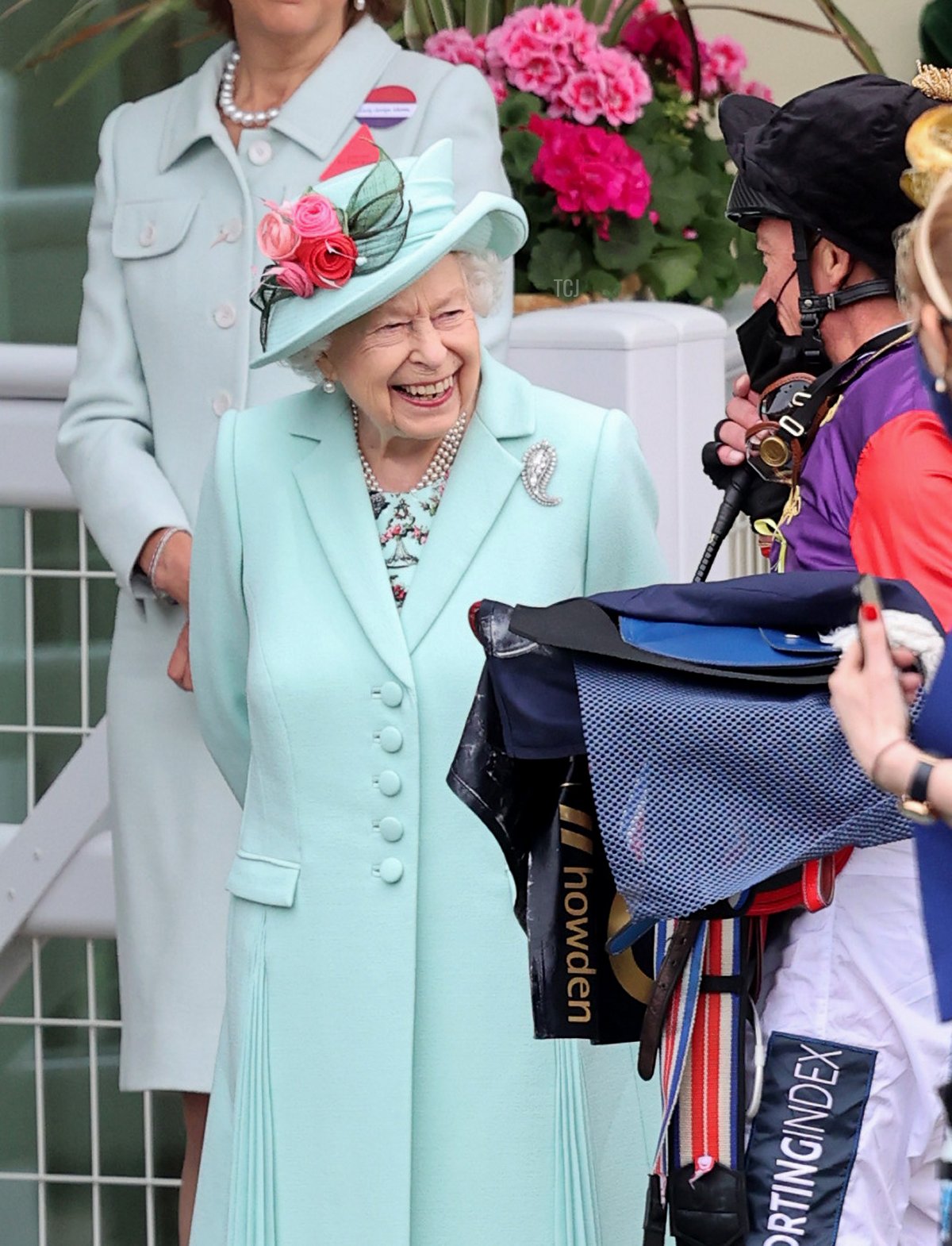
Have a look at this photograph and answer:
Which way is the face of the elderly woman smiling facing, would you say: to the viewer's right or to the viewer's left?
to the viewer's right

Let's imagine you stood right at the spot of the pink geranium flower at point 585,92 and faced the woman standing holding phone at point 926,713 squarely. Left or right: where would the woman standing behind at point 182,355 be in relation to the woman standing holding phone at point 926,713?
right

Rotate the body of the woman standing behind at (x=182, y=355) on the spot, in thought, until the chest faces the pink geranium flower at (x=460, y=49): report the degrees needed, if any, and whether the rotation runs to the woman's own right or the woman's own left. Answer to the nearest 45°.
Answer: approximately 180°

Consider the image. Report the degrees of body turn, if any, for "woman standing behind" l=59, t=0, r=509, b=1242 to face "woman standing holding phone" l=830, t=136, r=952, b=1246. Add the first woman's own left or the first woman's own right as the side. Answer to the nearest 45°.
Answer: approximately 90° to the first woman's own left

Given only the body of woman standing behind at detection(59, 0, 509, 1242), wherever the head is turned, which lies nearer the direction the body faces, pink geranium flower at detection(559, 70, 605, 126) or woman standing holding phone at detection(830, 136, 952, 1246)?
the woman standing holding phone

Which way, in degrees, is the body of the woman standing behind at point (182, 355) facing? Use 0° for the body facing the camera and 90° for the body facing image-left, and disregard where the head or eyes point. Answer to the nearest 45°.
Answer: approximately 45°

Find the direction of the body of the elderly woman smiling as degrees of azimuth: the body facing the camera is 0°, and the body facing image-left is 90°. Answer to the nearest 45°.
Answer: approximately 0°

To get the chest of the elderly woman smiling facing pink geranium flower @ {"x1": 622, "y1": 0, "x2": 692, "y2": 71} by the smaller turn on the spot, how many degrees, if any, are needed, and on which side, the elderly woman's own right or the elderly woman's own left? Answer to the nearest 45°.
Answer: approximately 180°
